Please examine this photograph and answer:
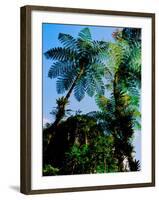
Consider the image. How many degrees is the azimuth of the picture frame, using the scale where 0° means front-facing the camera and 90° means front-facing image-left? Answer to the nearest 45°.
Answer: approximately 315°
